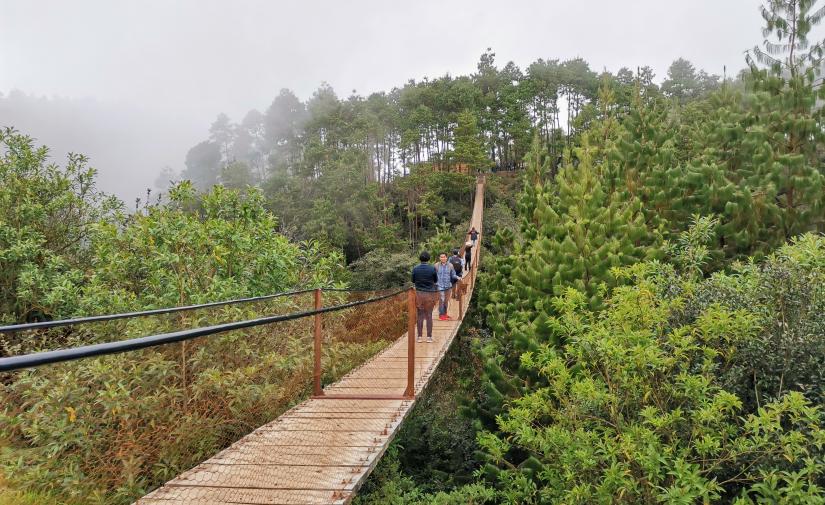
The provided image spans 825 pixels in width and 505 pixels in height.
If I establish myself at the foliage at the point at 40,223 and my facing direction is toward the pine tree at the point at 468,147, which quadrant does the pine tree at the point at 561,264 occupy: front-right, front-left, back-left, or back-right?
front-right

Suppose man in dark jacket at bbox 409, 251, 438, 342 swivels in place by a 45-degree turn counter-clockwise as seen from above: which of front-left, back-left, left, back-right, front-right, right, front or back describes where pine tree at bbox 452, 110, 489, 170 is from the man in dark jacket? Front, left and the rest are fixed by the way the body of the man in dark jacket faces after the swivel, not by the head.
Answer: front-right

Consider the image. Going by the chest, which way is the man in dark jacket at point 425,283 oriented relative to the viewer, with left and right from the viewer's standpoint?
facing away from the viewer

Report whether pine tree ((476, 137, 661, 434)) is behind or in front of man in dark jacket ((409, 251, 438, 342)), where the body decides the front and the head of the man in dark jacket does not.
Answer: in front

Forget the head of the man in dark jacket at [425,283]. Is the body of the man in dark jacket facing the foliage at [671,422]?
no
